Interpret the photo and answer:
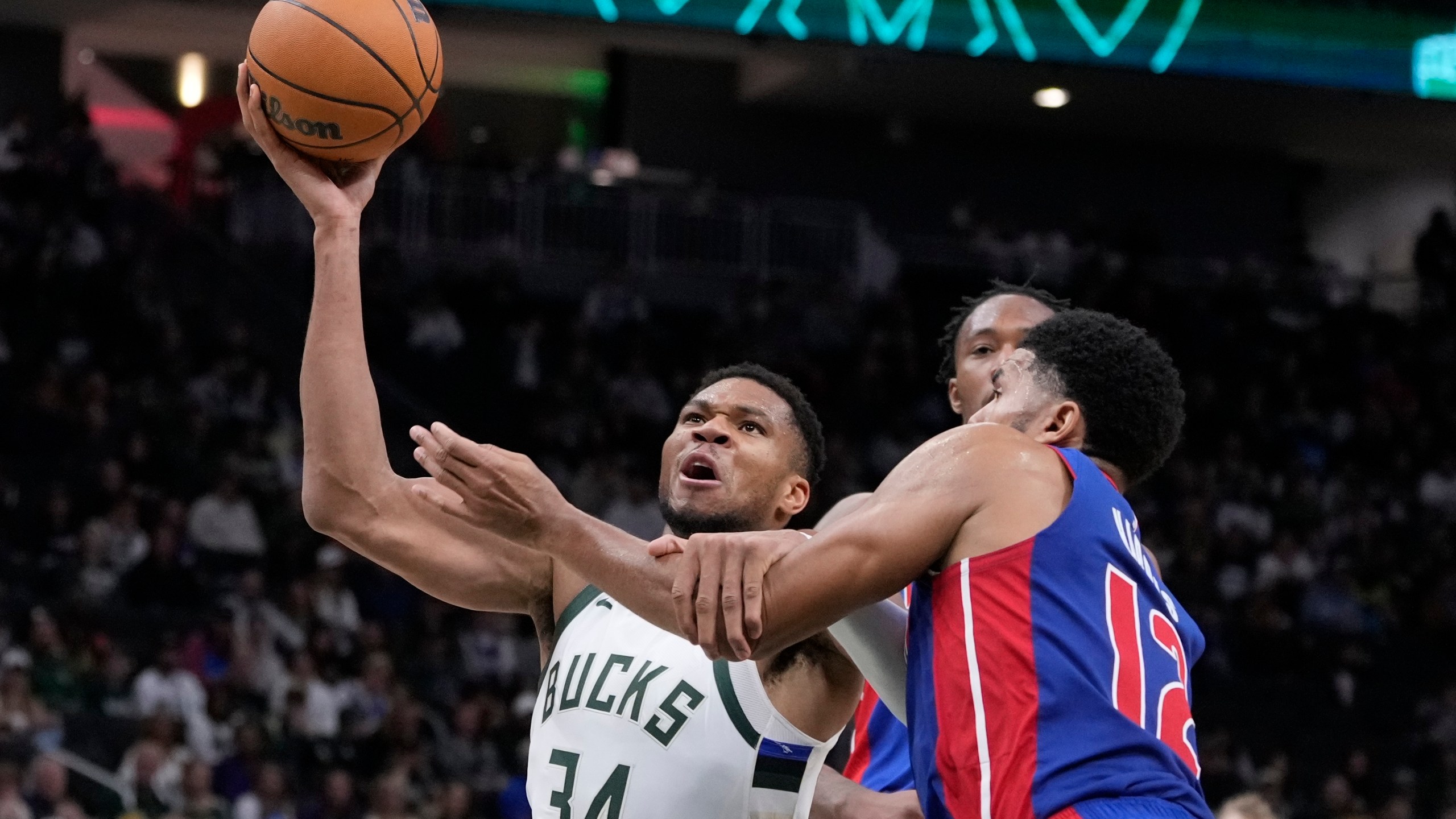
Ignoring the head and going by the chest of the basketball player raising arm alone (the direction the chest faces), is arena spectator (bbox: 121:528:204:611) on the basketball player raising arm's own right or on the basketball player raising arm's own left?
on the basketball player raising arm's own right

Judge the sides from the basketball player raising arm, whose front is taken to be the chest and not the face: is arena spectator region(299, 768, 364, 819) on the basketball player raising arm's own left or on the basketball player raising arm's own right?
on the basketball player raising arm's own right

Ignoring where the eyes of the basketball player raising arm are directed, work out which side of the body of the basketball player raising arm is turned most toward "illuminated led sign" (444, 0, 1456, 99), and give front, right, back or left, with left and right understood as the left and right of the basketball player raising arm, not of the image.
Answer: back

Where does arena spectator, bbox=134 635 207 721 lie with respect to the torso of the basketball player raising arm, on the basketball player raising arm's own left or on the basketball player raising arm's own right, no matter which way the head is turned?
on the basketball player raising arm's own right

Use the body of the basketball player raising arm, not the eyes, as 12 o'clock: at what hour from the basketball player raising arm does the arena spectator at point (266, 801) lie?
The arena spectator is roughly at 4 o'clock from the basketball player raising arm.

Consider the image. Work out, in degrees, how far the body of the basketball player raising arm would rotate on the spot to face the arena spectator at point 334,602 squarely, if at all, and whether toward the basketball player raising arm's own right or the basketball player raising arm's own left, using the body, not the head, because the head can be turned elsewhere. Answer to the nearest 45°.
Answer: approximately 135° to the basketball player raising arm's own right

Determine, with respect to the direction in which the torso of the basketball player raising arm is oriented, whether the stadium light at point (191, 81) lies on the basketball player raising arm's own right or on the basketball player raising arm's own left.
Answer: on the basketball player raising arm's own right

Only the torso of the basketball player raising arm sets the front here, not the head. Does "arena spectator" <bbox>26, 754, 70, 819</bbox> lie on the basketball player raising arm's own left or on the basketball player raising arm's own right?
on the basketball player raising arm's own right

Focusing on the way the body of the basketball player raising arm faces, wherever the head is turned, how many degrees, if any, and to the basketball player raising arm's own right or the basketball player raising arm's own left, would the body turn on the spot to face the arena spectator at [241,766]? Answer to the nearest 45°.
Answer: approximately 135° to the basketball player raising arm's own right

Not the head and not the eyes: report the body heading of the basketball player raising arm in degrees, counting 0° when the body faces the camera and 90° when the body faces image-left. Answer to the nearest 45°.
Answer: approximately 45°

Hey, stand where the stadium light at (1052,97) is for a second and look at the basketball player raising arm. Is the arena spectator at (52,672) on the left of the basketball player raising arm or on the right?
right

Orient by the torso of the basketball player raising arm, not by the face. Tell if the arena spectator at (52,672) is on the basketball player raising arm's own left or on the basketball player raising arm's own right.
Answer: on the basketball player raising arm's own right

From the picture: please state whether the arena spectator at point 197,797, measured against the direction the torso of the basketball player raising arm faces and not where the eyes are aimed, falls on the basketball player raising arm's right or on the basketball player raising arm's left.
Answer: on the basketball player raising arm's right
